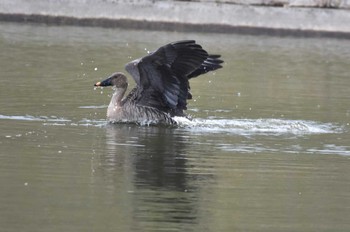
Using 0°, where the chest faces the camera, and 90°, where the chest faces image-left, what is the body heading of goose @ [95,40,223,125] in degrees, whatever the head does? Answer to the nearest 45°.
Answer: approximately 90°

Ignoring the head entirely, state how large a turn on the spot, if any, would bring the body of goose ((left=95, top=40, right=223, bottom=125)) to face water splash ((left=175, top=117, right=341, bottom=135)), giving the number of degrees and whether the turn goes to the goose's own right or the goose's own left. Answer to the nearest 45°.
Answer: approximately 180°
